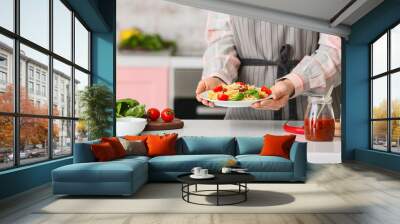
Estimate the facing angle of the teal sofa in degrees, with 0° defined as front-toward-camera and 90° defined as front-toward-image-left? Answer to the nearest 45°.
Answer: approximately 0°

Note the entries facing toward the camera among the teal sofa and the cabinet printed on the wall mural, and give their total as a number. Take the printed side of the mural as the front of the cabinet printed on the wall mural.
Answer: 2

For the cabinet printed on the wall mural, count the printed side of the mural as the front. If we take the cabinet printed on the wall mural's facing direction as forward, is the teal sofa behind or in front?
in front
